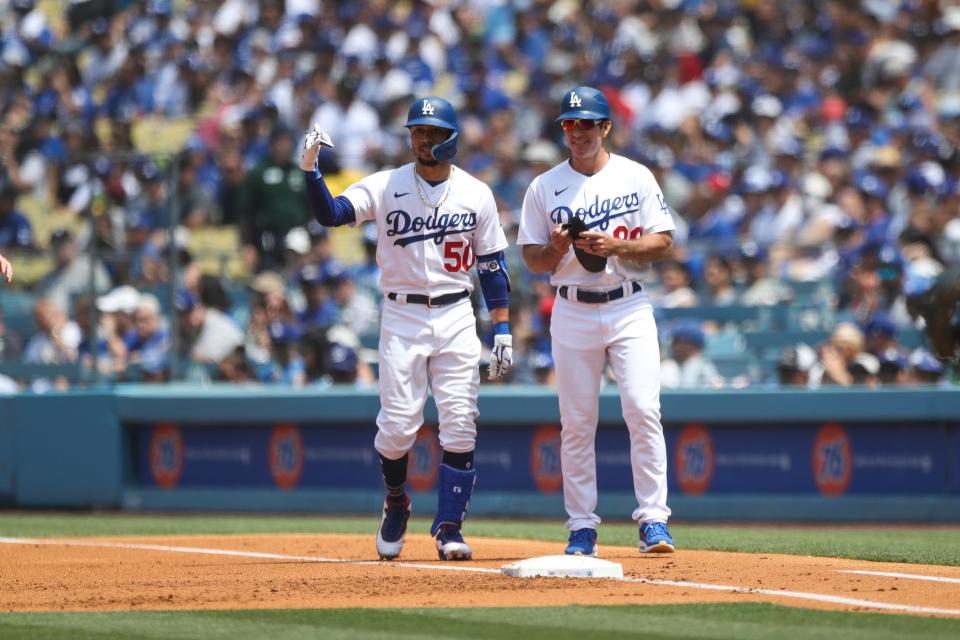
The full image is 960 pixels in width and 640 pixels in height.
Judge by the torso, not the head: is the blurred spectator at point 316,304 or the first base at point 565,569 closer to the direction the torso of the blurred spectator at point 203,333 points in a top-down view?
the first base

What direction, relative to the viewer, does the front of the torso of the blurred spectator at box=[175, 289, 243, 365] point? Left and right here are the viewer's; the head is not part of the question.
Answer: facing the viewer and to the left of the viewer

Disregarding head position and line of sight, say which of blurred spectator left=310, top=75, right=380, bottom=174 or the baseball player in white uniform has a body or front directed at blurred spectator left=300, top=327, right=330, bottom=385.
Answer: blurred spectator left=310, top=75, right=380, bottom=174

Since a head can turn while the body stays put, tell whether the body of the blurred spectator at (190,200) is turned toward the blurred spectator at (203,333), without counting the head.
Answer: yes

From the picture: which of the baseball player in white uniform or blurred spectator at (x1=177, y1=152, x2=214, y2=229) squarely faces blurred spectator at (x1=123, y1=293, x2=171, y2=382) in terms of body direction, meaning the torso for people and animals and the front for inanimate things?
blurred spectator at (x1=177, y1=152, x2=214, y2=229)

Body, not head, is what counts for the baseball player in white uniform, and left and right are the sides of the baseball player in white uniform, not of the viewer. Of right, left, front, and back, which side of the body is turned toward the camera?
front

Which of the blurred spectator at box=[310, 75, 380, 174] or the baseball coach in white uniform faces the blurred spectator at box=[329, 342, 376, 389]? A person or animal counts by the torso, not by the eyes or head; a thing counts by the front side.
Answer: the blurred spectator at box=[310, 75, 380, 174]

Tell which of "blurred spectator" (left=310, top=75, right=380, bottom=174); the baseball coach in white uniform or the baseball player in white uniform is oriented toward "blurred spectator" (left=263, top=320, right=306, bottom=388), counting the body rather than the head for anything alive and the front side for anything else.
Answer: "blurred spectator" (left=310, top=75, right=380, bottom=174)

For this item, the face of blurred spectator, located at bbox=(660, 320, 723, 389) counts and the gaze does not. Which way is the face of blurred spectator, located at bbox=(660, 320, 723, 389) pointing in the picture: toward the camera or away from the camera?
toward the camera

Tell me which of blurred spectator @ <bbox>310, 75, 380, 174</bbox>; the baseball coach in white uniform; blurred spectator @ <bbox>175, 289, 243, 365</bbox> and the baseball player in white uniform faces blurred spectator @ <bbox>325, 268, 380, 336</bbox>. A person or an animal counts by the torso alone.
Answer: blurred spectator @ <bbox>310, 75, 380, 174</bbox>

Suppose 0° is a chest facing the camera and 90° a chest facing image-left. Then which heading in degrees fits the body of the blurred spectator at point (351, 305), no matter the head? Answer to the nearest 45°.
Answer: approximately 45°

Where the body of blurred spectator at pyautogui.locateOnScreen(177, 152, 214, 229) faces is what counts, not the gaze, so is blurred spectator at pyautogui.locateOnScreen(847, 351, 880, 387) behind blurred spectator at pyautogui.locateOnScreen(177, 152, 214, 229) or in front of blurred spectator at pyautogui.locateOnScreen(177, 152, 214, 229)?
in front

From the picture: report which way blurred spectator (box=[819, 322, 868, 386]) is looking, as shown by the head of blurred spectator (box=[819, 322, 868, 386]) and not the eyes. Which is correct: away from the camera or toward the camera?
toward the camera

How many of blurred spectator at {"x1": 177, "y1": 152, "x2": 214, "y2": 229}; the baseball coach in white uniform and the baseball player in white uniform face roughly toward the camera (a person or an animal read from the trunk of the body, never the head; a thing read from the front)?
3

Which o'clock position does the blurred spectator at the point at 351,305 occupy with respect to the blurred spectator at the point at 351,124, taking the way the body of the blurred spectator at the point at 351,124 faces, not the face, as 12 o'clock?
the blurred spectator at the point at 351,305 is roughly at 12 o'clock from the blurred spectator at the point at 351,124.

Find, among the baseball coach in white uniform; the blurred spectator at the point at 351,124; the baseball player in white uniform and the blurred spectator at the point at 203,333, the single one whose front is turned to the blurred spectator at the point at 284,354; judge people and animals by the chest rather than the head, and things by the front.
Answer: the blurred spectator at the point at 351,124

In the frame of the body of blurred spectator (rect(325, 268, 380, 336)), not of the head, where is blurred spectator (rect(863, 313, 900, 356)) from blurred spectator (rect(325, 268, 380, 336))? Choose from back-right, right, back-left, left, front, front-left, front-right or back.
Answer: left
